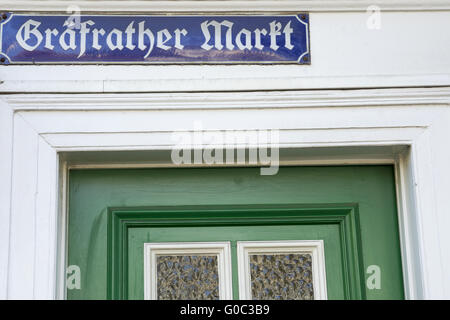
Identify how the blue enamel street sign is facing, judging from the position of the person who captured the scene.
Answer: facing the viewer

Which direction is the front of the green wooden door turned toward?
toward the camera

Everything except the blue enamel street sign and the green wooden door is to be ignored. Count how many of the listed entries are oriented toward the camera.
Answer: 2

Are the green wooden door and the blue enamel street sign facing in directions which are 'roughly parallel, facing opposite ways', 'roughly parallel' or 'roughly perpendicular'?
roughly parallel
